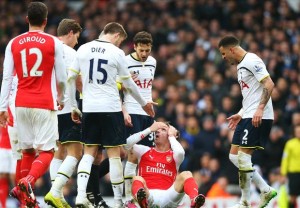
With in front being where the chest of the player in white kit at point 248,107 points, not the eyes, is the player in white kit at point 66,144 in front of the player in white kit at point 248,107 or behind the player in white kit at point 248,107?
in front

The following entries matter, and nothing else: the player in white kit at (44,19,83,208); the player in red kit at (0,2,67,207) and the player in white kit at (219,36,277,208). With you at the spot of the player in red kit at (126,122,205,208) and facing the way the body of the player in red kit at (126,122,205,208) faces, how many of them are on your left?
1

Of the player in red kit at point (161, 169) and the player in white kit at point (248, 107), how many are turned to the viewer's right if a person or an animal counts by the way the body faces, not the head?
0

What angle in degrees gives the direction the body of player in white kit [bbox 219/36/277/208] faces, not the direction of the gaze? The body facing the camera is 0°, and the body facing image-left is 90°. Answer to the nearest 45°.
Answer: approximately 45°

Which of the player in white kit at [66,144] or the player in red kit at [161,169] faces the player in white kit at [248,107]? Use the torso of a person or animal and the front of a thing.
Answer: the player in white kit at [66,144]

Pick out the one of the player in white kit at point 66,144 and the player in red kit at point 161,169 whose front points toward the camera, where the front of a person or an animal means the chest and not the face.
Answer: the player in red kit

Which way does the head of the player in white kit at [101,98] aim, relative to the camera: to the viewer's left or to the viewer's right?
to the viewer's right

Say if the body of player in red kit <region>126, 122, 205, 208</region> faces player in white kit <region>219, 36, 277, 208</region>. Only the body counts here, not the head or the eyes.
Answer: no

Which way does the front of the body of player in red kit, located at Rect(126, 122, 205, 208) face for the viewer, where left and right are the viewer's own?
facing the viewer
